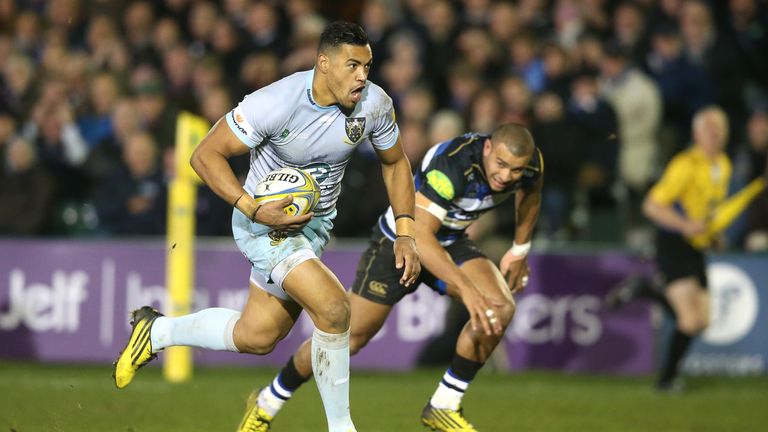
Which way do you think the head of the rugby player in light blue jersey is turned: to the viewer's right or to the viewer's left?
to the viewer's right

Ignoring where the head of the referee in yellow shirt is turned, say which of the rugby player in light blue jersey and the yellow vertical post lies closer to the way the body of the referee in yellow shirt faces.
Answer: the rugby player in light blue jersey

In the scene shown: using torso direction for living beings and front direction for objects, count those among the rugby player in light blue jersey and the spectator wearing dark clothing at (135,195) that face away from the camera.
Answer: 0

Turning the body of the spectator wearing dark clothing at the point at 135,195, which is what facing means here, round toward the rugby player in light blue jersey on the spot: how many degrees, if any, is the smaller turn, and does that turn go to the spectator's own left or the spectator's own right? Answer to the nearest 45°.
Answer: approximately 45° to the spectator's own right

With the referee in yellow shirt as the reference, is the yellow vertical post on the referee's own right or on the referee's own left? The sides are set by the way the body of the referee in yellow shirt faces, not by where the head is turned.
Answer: on the referee's own right

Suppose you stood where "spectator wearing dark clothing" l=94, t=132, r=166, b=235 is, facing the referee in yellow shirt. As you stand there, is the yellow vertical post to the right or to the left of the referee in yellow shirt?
right

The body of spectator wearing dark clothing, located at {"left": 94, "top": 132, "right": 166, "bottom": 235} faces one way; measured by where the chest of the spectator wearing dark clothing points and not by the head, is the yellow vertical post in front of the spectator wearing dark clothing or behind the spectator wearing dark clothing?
in front

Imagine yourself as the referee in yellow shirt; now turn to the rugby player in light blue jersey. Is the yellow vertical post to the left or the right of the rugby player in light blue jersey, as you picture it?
right

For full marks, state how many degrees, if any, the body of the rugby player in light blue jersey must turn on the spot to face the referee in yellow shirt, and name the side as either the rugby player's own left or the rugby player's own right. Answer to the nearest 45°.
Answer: approximately 90° to the rugby player's own left
